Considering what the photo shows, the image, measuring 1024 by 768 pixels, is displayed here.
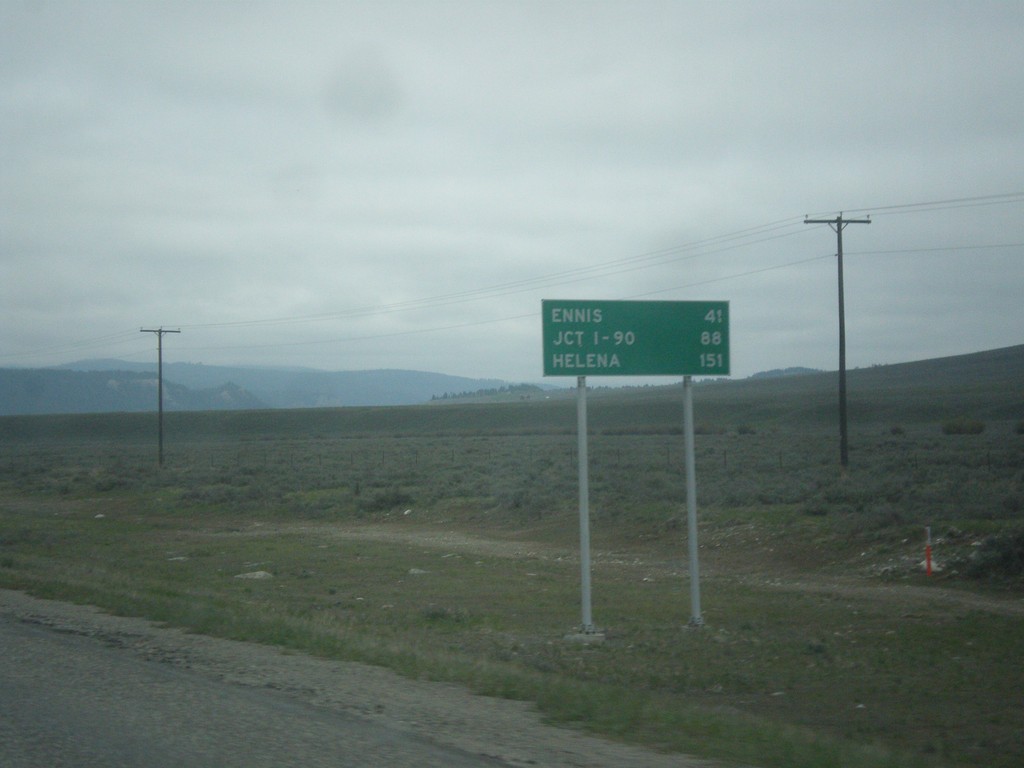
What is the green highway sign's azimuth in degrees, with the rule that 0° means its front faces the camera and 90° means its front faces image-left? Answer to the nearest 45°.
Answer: approximately 0°

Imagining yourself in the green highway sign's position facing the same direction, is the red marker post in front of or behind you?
behind
